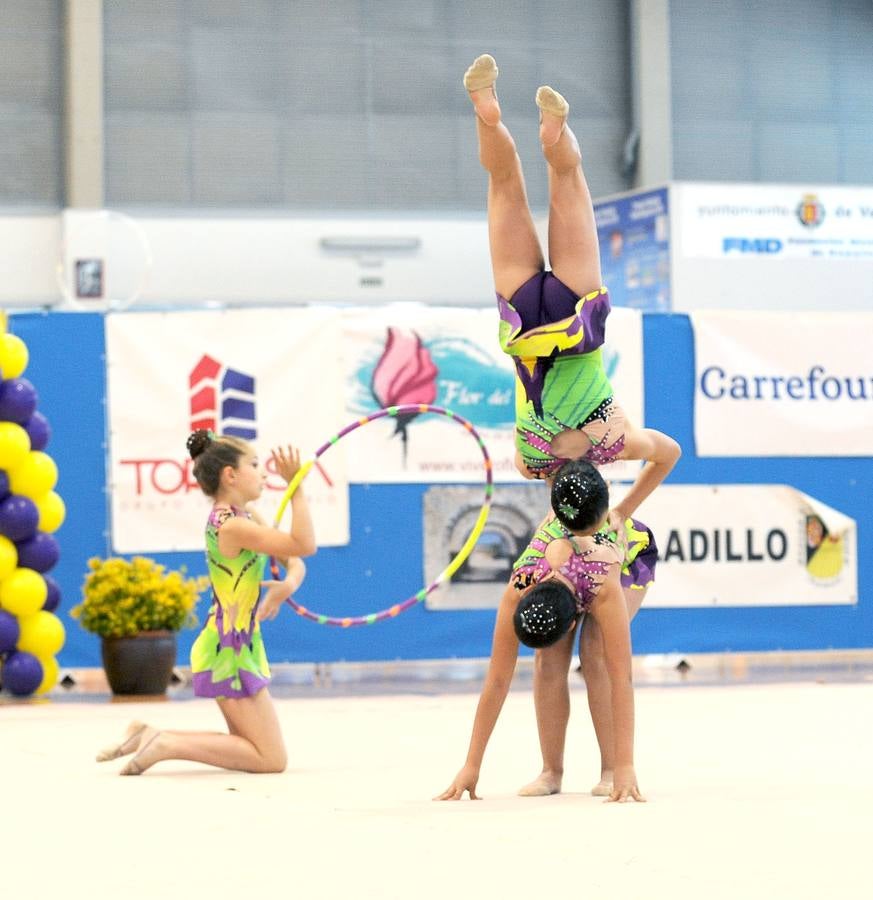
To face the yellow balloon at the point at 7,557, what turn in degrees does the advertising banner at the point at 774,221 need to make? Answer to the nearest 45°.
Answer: approximately 45° to its right

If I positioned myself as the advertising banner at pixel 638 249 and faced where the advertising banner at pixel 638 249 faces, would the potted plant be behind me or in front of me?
in front

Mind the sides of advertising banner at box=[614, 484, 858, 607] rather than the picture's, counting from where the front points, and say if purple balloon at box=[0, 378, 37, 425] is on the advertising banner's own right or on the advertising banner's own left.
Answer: on the advertising banner's own right

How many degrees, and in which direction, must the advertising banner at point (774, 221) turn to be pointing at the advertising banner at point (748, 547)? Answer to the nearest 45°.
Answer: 0° — it already faces it

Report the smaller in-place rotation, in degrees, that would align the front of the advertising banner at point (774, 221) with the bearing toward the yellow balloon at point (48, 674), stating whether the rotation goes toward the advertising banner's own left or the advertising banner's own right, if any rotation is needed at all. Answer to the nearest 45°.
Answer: approximately 45° to the advertising banner's own right

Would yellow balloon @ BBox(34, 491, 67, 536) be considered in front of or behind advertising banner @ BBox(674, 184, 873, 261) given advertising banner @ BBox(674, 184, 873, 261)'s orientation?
in front

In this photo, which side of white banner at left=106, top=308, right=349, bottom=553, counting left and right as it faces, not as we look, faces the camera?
front

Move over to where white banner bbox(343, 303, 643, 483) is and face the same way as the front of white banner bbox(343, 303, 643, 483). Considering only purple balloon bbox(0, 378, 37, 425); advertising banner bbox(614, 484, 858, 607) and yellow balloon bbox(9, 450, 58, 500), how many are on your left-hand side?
1

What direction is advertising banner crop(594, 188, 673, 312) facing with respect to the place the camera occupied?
facing the viewer and to the left of the viewer

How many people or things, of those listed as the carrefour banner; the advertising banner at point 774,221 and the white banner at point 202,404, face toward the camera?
3

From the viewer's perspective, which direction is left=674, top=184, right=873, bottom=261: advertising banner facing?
toward the camera

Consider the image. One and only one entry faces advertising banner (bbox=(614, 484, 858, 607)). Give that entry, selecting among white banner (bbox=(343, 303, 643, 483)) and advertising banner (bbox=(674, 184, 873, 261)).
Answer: advertising banner (bbox=(674, 184, 873, 261))

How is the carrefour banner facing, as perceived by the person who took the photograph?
facing the viewer

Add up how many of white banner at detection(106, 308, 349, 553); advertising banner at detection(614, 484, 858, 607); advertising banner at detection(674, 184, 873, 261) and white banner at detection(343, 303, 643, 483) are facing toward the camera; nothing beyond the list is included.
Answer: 4

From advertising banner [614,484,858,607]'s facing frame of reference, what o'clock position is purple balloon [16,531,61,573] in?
The purple balloon is roughly at 2 o'clock from the advertising banner.

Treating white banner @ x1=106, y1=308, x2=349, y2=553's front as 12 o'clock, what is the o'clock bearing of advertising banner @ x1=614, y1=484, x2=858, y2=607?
The advertising banner is roughly at 9 o'clock from the white banner.
